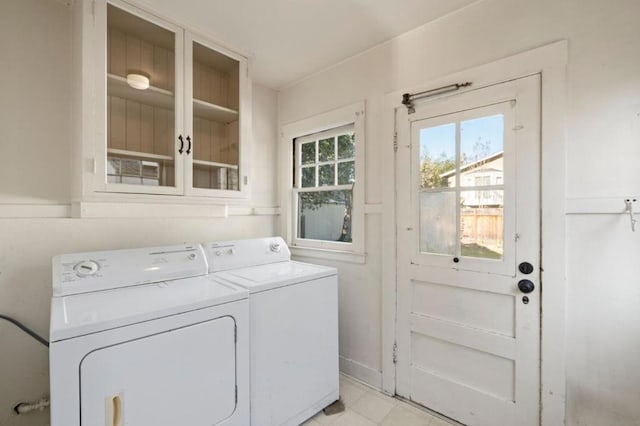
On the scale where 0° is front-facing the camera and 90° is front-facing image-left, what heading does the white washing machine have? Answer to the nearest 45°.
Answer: approximately 315°

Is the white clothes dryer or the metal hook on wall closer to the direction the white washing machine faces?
the metal hook on wall

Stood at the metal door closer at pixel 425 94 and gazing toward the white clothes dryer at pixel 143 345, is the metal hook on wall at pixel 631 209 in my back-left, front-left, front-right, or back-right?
back-left

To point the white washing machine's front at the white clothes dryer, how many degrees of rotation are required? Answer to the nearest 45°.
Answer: approximately 90° to its right
